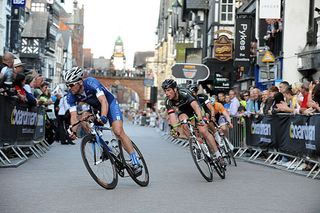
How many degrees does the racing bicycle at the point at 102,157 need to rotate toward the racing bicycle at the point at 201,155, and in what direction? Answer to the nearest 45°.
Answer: approximately 180°

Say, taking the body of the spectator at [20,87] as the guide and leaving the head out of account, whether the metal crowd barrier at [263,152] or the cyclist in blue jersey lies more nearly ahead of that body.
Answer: the metal crowd barrier

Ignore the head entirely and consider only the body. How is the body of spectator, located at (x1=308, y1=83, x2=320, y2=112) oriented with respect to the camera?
to the viewer's left

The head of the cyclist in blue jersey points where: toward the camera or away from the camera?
toward the camera

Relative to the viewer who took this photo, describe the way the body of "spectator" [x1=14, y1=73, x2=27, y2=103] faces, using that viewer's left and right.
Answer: facing to the right of the viewer

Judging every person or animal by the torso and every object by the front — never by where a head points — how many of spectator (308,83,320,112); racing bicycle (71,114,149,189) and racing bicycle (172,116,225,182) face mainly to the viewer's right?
0

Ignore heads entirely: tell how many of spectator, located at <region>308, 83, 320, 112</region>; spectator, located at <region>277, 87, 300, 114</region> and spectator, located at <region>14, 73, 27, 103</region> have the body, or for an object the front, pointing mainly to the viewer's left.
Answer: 2

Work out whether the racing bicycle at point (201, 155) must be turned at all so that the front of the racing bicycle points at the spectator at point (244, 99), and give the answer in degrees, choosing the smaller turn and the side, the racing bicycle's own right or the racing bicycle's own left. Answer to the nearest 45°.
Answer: approximately 135° to the racing bicycle's own right

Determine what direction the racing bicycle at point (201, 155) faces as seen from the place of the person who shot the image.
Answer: facing the viewer and to the left of the viewer

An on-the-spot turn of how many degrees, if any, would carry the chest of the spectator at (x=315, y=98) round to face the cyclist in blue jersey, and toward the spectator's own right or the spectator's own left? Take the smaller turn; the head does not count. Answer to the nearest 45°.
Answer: approximately 45° to the spectator's own left

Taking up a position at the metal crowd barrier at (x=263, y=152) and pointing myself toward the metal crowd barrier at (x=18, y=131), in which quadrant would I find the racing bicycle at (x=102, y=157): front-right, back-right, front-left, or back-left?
front-left
